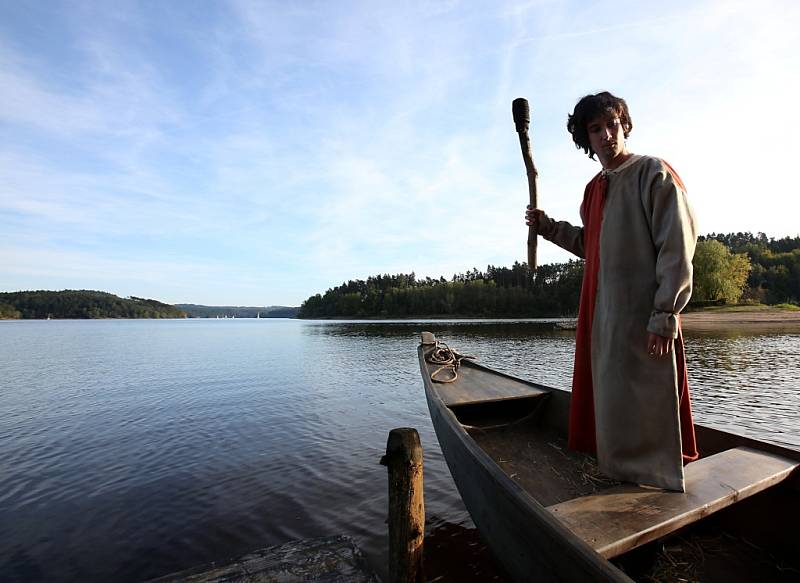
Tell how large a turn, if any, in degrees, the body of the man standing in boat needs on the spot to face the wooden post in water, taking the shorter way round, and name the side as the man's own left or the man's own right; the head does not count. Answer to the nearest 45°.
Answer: approximately 45° to the man's own right

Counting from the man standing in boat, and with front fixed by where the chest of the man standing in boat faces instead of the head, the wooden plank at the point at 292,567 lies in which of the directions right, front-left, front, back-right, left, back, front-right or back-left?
front-right

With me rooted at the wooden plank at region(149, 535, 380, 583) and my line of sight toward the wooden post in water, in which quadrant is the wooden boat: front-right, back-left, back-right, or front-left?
front-left

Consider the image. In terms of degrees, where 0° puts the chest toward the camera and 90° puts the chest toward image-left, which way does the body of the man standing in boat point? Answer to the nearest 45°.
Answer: approximately 45°

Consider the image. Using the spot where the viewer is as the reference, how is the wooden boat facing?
facing away from the viewer and to the left of the viewer
